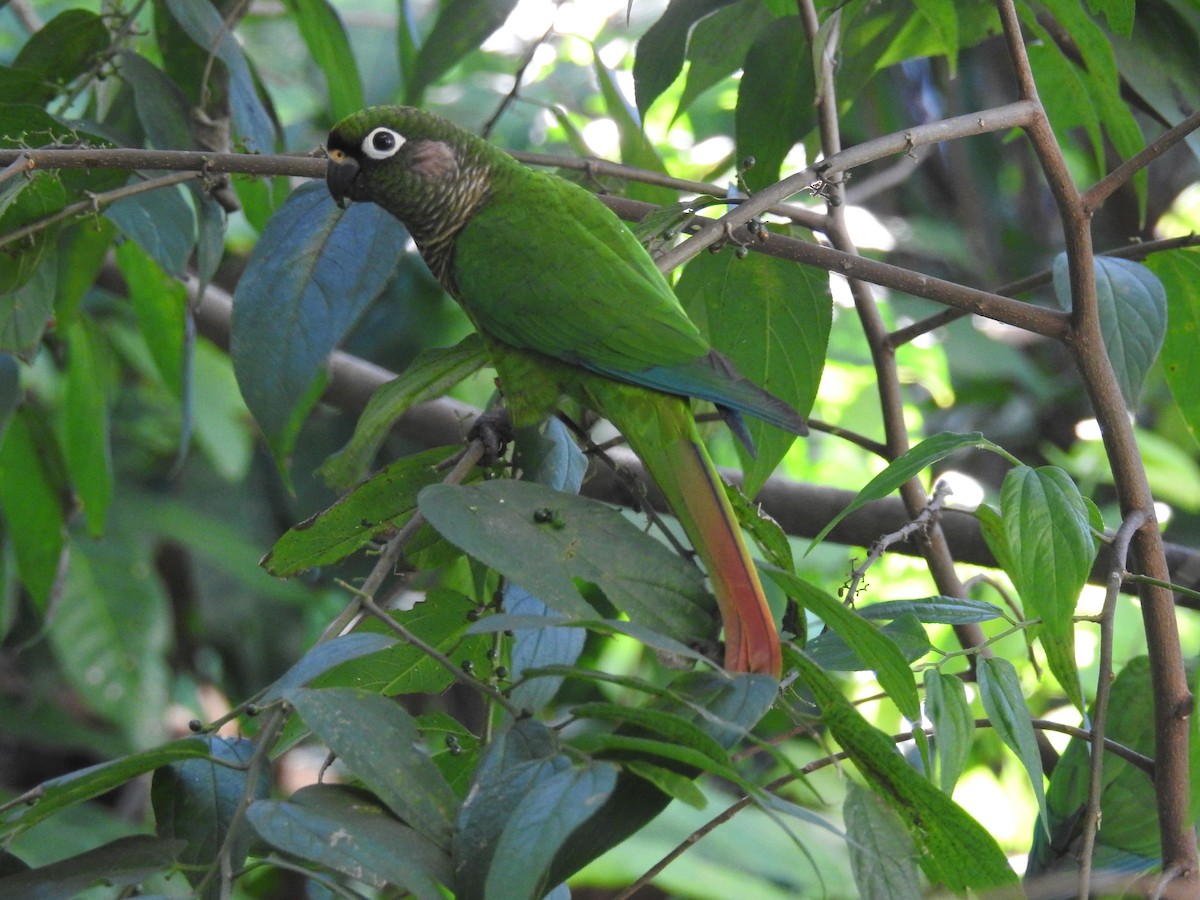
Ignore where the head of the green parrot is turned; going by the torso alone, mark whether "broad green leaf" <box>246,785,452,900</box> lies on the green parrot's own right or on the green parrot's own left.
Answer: on the green parrot's own left

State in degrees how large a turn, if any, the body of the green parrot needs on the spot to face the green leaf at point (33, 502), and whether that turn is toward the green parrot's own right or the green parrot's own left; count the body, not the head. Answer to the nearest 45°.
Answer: approximately 45° to the green parrot's own right

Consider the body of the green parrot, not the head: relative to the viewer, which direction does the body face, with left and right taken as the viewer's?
facing to the left of the viewer
